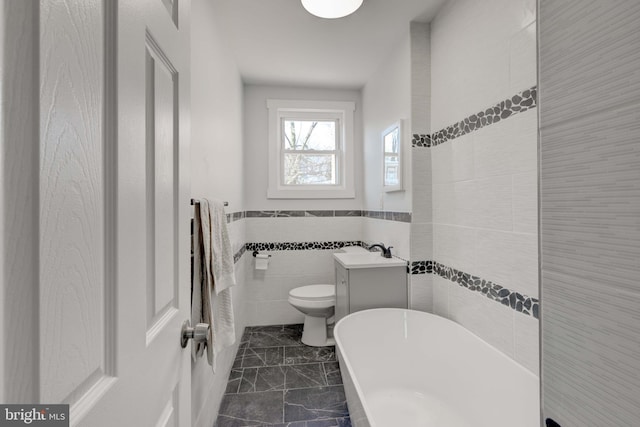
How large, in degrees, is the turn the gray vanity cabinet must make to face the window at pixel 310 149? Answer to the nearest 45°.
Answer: approximately 45° to its right

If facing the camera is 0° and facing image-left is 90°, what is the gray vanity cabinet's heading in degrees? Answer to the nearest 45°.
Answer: approximately 90°

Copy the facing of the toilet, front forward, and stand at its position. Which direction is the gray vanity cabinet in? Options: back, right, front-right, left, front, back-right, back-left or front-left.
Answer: back-left
